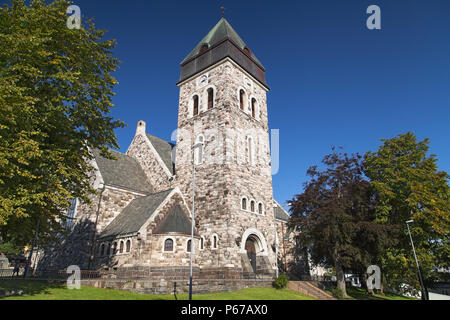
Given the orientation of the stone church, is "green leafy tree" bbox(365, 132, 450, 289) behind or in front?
in front

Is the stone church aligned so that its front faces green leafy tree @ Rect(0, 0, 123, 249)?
no

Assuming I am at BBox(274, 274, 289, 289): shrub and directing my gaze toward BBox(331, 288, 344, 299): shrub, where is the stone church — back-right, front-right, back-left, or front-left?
back-left

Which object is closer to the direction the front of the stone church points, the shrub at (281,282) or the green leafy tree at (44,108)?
the shrub

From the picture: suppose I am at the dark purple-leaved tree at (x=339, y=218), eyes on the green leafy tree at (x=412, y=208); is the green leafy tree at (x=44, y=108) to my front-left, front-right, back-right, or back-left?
back-right

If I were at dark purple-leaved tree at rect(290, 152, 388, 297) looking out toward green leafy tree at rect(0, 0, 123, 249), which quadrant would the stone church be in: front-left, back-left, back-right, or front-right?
front-right

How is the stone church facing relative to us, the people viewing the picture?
facing the viewer and to the right of the viewer
